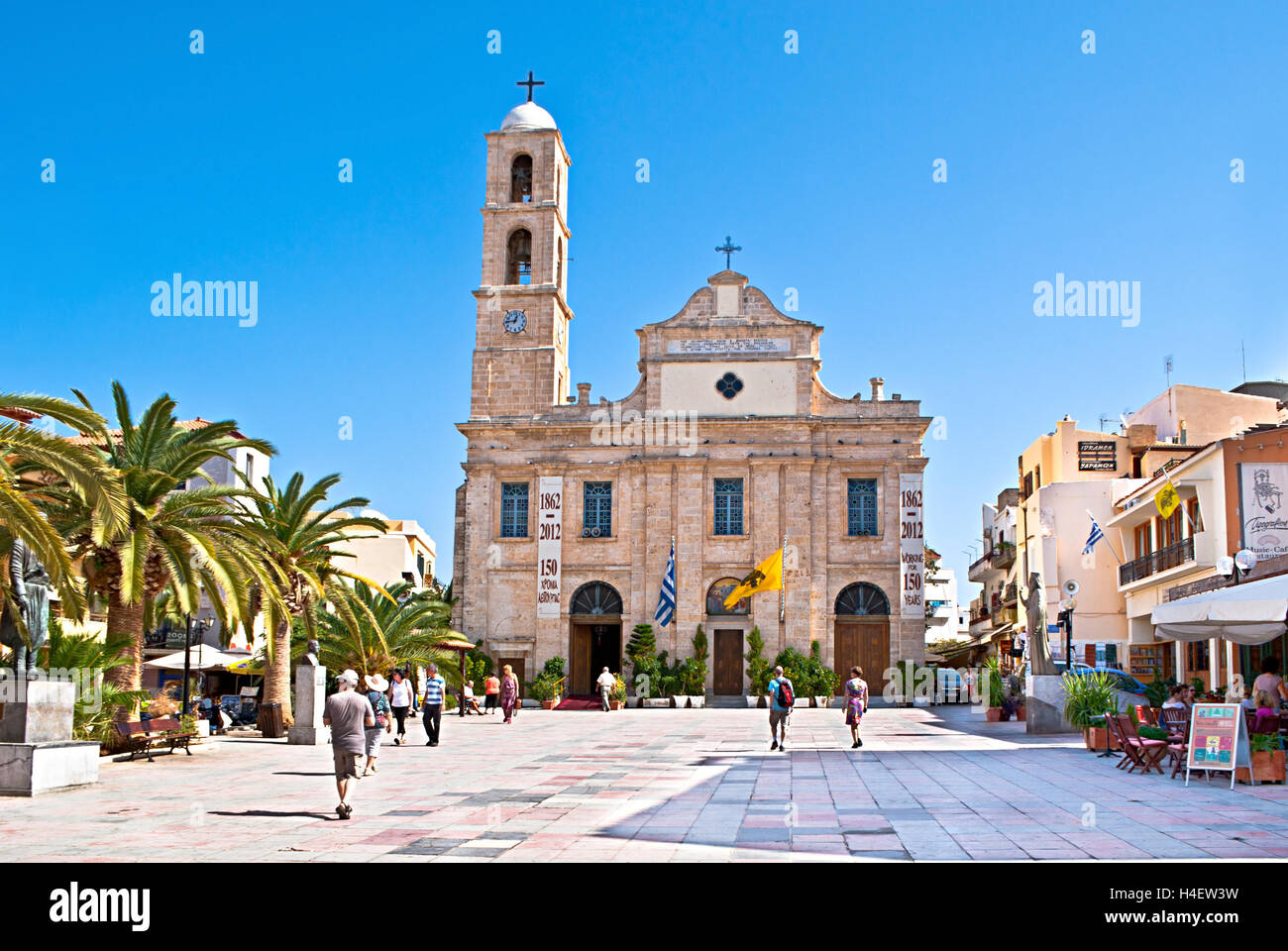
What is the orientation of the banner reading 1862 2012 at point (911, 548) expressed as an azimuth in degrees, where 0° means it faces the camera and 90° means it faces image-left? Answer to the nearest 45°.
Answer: approximately 0°

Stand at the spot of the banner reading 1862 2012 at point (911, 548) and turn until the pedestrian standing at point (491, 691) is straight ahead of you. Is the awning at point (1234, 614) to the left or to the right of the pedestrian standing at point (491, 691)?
left

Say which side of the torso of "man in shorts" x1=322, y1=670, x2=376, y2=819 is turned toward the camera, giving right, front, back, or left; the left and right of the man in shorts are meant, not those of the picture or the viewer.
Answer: back

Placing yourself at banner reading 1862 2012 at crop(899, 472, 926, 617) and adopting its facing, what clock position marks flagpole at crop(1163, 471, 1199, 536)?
The flagpole is roughly at 11 o'clock from the banner reading 1862 2012.

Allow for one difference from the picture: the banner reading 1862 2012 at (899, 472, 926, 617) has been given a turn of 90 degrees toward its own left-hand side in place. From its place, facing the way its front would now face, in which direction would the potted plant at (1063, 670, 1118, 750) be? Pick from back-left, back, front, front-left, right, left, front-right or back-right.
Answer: right

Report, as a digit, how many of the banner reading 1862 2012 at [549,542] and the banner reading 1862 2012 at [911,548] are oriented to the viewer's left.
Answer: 0

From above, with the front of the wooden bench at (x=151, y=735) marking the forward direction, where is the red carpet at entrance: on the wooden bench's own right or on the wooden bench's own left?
on the wooden bench's own left

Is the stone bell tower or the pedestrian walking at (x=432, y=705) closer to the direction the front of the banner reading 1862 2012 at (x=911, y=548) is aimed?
the pedestrian walking

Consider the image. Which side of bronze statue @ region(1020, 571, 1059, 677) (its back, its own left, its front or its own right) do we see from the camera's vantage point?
left

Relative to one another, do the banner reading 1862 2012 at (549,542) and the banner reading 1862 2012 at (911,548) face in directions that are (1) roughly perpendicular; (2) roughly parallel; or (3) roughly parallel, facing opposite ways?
roughly parallel

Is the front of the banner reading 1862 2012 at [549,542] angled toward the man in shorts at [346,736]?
yes

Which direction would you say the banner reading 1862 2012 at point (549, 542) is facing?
toward the camera

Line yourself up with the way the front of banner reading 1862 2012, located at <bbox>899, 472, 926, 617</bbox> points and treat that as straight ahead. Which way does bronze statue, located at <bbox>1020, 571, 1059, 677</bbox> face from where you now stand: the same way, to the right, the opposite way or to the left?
to the right
